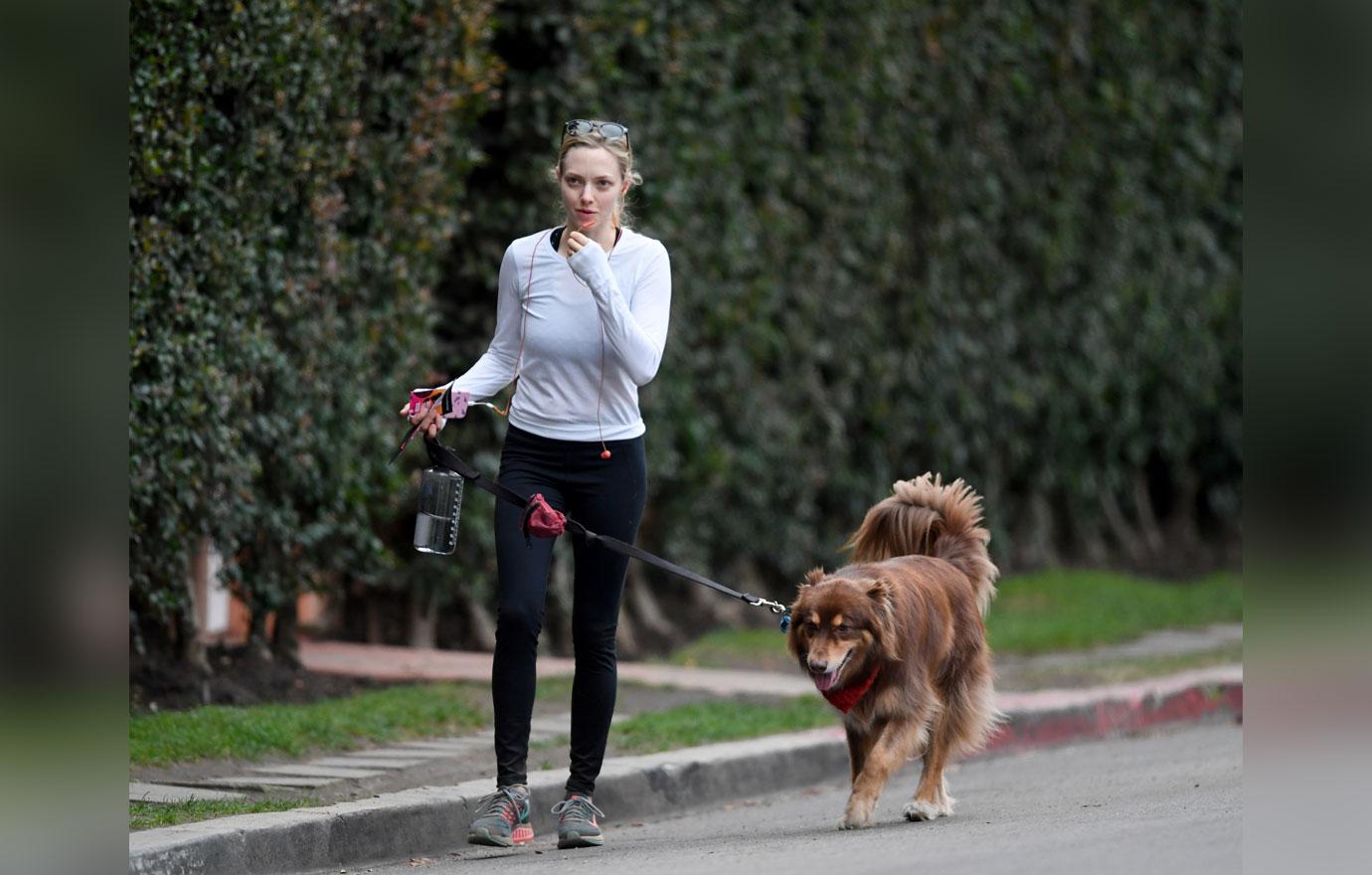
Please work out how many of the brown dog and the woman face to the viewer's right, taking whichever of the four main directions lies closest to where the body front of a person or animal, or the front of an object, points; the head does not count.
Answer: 0

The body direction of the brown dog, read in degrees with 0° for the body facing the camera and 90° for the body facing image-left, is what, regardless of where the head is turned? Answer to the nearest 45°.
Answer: approximately 45°

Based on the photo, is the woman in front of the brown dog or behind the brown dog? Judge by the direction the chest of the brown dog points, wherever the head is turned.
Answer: in front

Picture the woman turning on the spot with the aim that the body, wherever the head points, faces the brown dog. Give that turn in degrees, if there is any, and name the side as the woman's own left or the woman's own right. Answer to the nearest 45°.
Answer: approximately 90° to the woman's own left

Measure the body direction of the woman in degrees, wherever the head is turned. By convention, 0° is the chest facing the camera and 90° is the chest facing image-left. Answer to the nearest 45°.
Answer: approximately 0°
